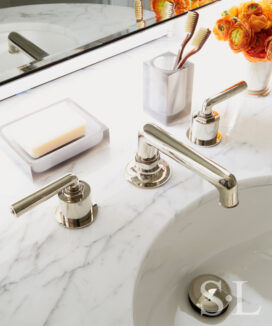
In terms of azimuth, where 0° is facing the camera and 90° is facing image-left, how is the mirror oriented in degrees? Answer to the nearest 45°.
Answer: approximately 315°
